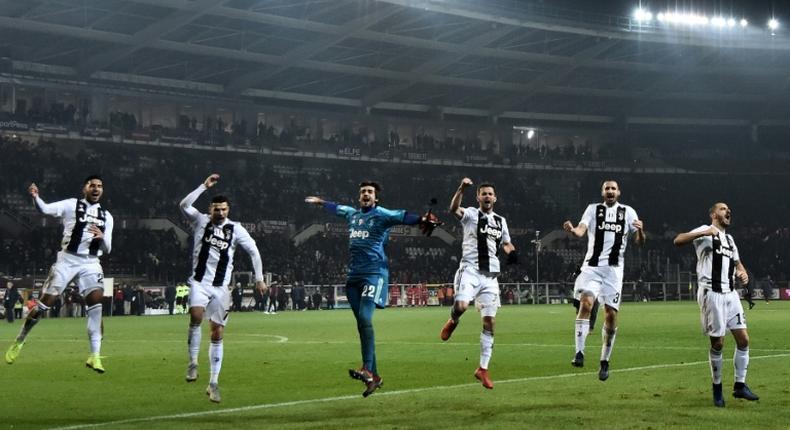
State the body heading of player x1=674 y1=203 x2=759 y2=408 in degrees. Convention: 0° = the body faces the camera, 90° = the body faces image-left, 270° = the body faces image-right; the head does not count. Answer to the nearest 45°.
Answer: approximately 315°

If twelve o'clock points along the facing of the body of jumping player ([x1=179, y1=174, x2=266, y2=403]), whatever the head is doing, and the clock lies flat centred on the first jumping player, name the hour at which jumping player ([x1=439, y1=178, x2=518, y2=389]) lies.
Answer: The jumping player ([x1=439, y1=178, x2=518, y2=389]) is roughly at 9 o'clock from the jumping player ([x1=179, y1=174, x2=266, y2=403]).

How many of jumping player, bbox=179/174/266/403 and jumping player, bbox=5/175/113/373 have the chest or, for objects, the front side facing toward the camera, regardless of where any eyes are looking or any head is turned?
2

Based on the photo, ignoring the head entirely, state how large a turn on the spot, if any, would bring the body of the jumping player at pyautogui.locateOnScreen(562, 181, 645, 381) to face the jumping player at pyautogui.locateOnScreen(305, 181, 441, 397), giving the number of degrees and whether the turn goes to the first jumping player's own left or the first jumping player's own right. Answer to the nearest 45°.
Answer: approximately 45° to the first jumping player's own right

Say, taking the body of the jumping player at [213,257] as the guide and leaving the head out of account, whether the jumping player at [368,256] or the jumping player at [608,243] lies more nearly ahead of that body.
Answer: the jumping player at [368,256]

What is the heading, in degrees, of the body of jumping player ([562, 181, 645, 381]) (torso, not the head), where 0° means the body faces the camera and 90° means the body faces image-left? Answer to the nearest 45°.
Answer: approximately 0°
